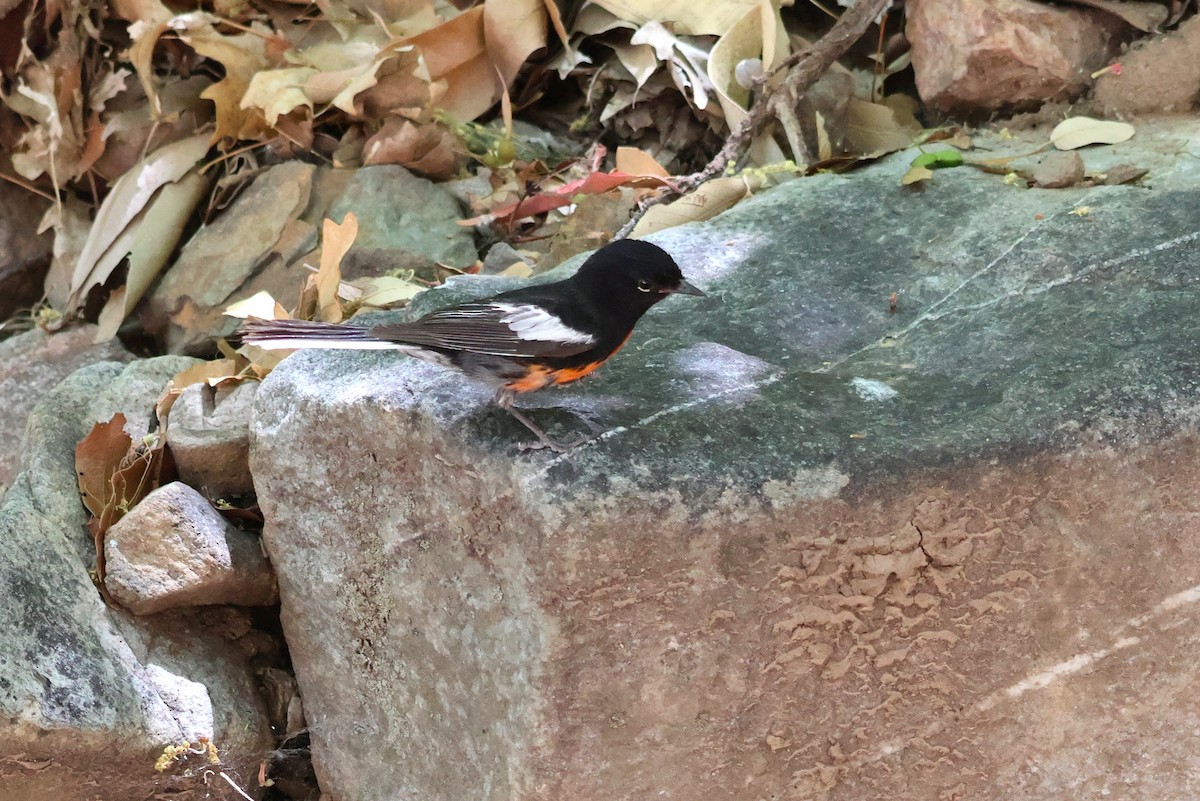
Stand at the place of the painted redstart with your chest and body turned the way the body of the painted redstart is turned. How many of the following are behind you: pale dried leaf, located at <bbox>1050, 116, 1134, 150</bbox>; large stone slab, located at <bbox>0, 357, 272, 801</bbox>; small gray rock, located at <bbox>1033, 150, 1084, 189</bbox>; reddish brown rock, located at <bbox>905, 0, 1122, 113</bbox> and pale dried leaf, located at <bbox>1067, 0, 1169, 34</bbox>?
1

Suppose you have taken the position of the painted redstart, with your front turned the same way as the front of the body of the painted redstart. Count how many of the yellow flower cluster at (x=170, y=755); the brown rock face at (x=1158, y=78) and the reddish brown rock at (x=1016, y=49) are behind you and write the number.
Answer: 1

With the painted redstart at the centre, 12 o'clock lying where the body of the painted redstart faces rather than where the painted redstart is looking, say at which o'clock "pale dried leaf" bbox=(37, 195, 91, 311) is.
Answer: The pale dried leaf is roughly at 8 o'clock from the painted redstart.

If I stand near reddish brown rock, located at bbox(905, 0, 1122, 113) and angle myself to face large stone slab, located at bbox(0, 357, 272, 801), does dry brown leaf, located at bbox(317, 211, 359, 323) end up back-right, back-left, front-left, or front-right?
front-right

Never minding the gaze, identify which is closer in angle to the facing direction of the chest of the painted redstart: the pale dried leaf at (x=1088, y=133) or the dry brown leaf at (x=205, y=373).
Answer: the pale dried leaf

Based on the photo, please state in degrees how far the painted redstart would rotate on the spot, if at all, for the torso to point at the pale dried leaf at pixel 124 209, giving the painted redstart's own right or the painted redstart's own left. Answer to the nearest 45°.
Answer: approximately 135° to the painted redstart's own left

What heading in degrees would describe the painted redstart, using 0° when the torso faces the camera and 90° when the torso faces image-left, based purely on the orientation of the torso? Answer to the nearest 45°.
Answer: approximately 270°

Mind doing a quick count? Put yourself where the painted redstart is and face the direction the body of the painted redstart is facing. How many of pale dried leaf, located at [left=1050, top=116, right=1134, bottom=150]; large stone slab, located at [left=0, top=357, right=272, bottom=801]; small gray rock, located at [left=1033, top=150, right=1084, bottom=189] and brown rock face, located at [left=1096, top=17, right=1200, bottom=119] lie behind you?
1

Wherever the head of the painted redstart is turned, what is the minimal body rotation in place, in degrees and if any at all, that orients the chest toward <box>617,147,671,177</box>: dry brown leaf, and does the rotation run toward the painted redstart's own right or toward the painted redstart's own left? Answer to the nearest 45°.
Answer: approximately 90° to the painted redstart's own left

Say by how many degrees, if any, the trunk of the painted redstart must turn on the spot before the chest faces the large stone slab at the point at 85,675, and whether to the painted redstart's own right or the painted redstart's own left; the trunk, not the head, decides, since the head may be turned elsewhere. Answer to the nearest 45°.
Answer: approximately 180°

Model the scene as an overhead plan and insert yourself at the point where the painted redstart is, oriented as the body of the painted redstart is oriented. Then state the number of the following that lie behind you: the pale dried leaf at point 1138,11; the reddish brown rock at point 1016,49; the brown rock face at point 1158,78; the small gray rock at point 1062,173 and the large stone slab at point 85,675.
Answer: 1

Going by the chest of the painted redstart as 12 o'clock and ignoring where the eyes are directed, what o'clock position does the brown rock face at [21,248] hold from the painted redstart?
The brown rock face is roughly at 8 o'clock from the painted redstart.

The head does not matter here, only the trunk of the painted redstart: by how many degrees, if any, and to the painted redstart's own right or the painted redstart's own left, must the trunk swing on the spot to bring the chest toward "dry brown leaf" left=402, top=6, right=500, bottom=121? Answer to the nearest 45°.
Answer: approximately 90° to the painted redstart's own left
